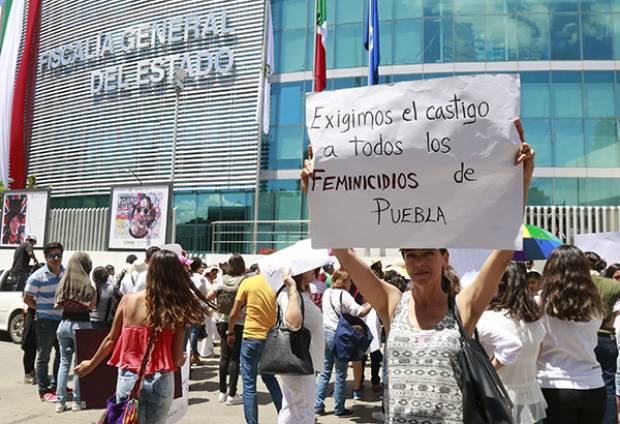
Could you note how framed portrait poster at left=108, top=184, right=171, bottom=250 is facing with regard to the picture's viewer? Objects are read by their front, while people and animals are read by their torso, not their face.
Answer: facing the viewer

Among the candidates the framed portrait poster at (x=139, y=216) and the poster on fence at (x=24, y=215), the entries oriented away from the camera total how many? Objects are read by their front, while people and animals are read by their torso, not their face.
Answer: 0

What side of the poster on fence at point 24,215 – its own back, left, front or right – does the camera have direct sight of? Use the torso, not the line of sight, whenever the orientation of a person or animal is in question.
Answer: front

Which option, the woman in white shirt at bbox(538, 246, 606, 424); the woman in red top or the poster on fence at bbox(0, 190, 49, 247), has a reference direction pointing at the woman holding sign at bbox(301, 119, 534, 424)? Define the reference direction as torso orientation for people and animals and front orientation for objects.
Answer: the poster on fence

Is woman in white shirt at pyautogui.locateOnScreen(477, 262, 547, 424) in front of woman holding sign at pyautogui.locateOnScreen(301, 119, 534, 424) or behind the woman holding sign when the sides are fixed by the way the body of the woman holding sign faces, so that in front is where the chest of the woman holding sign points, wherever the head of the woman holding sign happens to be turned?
behind

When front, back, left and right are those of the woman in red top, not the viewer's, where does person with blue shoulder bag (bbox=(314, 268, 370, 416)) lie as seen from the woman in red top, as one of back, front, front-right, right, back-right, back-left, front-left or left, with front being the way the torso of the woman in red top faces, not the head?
front-right

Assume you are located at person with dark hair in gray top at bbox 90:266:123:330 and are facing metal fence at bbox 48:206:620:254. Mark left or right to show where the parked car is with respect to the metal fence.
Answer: left

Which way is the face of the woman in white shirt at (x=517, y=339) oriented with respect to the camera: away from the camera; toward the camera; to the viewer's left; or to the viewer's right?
away from the camera

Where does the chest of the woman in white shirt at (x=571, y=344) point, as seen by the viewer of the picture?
away from the camera

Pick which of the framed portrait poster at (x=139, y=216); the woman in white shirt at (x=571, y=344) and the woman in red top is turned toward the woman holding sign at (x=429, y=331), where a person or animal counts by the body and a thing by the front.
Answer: the framed portrait poster

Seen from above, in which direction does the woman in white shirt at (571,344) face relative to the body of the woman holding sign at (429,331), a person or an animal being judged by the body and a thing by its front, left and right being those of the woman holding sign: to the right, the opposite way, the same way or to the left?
the opposite way

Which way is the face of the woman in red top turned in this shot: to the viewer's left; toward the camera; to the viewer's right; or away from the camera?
away from the camera

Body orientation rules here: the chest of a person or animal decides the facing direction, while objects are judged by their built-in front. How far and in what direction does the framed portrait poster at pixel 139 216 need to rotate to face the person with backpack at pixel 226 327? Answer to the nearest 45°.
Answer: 0° — it already faces them

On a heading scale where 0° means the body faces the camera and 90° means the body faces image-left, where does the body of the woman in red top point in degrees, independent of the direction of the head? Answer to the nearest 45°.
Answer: approximately 180°
